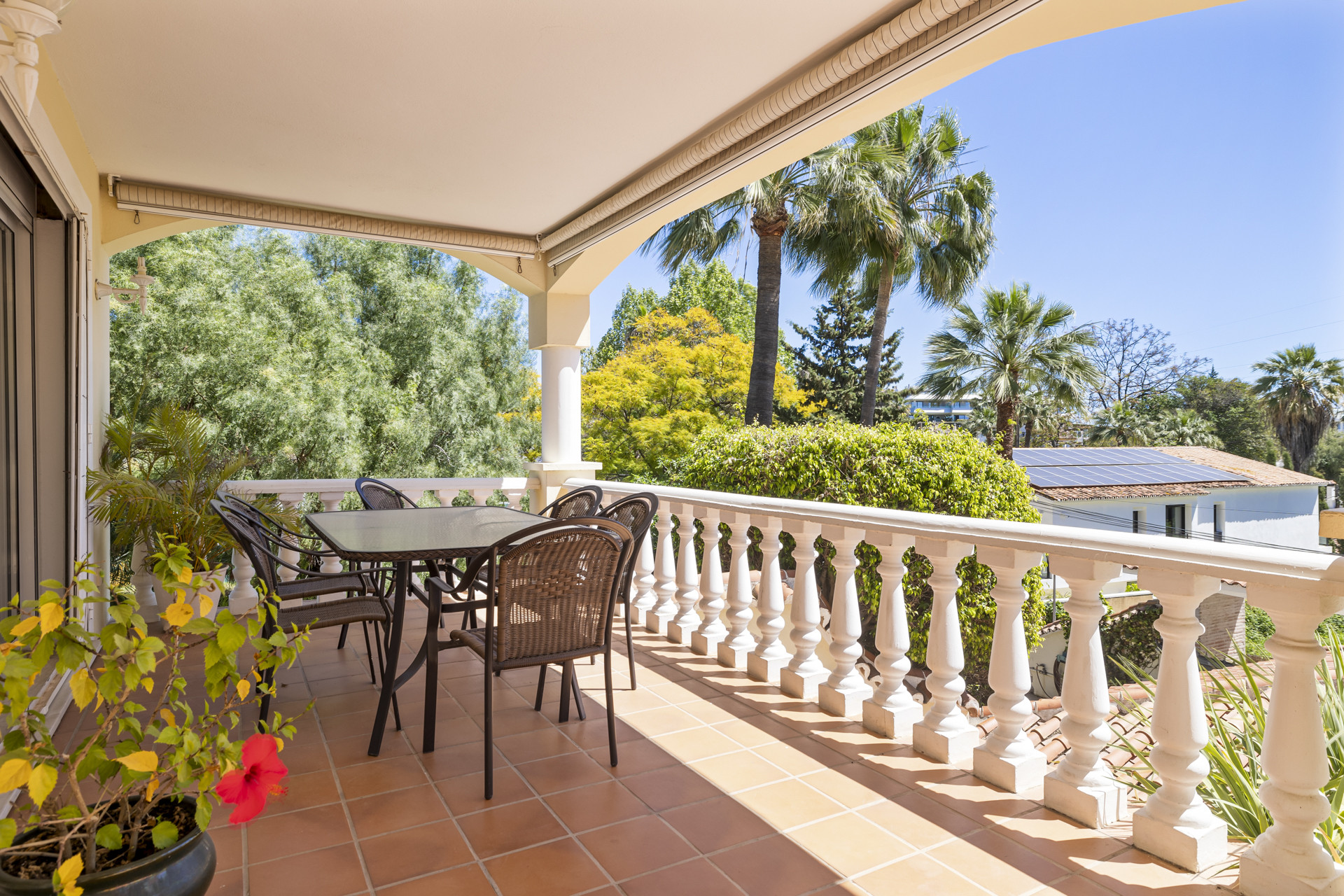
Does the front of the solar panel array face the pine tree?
no

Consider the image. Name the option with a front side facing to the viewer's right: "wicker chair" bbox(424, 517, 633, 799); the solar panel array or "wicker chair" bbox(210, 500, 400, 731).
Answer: "wicker chair" bbox(210, 500, 400, 731)

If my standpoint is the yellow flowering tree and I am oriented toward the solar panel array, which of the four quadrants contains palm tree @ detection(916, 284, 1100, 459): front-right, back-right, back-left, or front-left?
front-left

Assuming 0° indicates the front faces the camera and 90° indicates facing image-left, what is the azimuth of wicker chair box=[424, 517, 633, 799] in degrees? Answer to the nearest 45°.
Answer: approximately 135°

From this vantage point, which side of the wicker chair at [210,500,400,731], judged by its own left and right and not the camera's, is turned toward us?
right

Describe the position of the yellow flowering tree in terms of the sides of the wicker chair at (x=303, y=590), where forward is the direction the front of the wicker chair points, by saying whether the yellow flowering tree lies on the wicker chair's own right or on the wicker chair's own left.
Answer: on the wicker chair's own left

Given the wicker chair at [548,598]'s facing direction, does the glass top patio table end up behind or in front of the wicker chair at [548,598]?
in front

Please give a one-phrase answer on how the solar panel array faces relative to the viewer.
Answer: facing the viewer

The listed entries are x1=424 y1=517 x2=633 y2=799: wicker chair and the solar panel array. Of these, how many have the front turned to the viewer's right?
0

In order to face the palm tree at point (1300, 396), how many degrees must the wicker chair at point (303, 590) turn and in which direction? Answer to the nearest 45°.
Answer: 0° — it already faces it

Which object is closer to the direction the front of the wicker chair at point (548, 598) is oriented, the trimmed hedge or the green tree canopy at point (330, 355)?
the green tree canopy

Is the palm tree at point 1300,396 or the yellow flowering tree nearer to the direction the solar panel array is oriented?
the yellow flowering tree

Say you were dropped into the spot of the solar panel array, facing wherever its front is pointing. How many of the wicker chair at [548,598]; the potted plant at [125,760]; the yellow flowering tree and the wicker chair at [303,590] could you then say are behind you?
0

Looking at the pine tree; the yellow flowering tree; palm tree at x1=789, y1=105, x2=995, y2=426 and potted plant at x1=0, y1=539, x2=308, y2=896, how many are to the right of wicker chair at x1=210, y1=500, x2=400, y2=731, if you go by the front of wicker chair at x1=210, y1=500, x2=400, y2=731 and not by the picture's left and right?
1

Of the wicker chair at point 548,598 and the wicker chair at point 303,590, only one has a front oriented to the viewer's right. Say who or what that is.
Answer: the wicker chair at point 303,590

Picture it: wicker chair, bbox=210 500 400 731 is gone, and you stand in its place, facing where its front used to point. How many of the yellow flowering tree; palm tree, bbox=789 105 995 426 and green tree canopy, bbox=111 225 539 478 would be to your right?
0

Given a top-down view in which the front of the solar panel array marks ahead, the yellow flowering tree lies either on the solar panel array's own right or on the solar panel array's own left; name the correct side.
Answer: on the solar panel array's own right

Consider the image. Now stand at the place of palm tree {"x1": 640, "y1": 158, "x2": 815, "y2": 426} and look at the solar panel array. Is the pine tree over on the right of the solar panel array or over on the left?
left

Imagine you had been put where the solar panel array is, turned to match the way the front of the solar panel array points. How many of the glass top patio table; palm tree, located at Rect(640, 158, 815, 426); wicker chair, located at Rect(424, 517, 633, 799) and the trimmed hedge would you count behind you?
0

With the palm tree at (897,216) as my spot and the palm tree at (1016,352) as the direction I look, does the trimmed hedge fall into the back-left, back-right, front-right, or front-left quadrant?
back-right

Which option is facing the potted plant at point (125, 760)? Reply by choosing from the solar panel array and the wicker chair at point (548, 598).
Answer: the solar panel array
